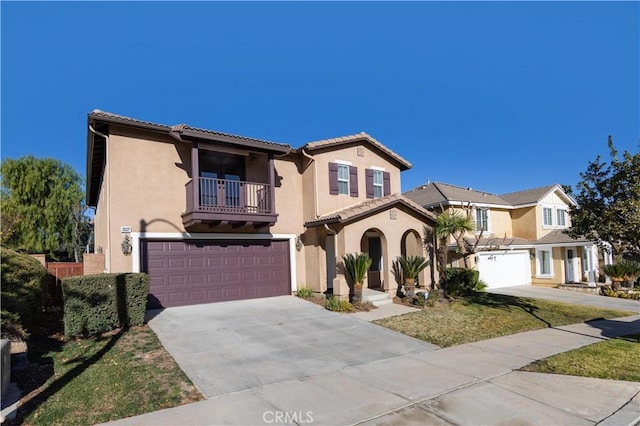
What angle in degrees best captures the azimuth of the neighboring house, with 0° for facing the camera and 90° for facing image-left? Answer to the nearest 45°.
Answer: approximately 315°

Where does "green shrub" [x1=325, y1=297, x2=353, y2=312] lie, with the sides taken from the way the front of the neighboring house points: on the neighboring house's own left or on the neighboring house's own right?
on the neighboring house's own right

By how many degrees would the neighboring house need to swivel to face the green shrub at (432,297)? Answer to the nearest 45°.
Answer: approximately 45° to its right

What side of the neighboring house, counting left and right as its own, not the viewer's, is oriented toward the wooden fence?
right

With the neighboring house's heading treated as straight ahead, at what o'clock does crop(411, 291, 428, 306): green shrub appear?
The green shrub is roughly at 2 o'clock from the neighboring house.

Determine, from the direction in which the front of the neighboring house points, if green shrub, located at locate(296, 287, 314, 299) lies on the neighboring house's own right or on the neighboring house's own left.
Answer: on the neighboring house's own right

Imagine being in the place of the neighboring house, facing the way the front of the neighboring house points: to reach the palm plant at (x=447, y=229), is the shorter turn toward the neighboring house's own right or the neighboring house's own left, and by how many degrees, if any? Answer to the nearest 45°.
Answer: approximately 45° to the neighboring house's own right

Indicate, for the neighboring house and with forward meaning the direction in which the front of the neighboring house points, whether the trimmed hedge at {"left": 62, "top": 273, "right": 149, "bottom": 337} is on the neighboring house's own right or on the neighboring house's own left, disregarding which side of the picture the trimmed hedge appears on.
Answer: on the neighboring house's own right
